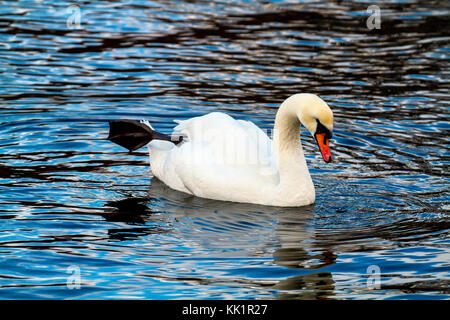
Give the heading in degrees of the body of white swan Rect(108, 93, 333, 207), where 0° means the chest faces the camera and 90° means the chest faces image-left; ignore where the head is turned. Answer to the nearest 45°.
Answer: approximately 270°
